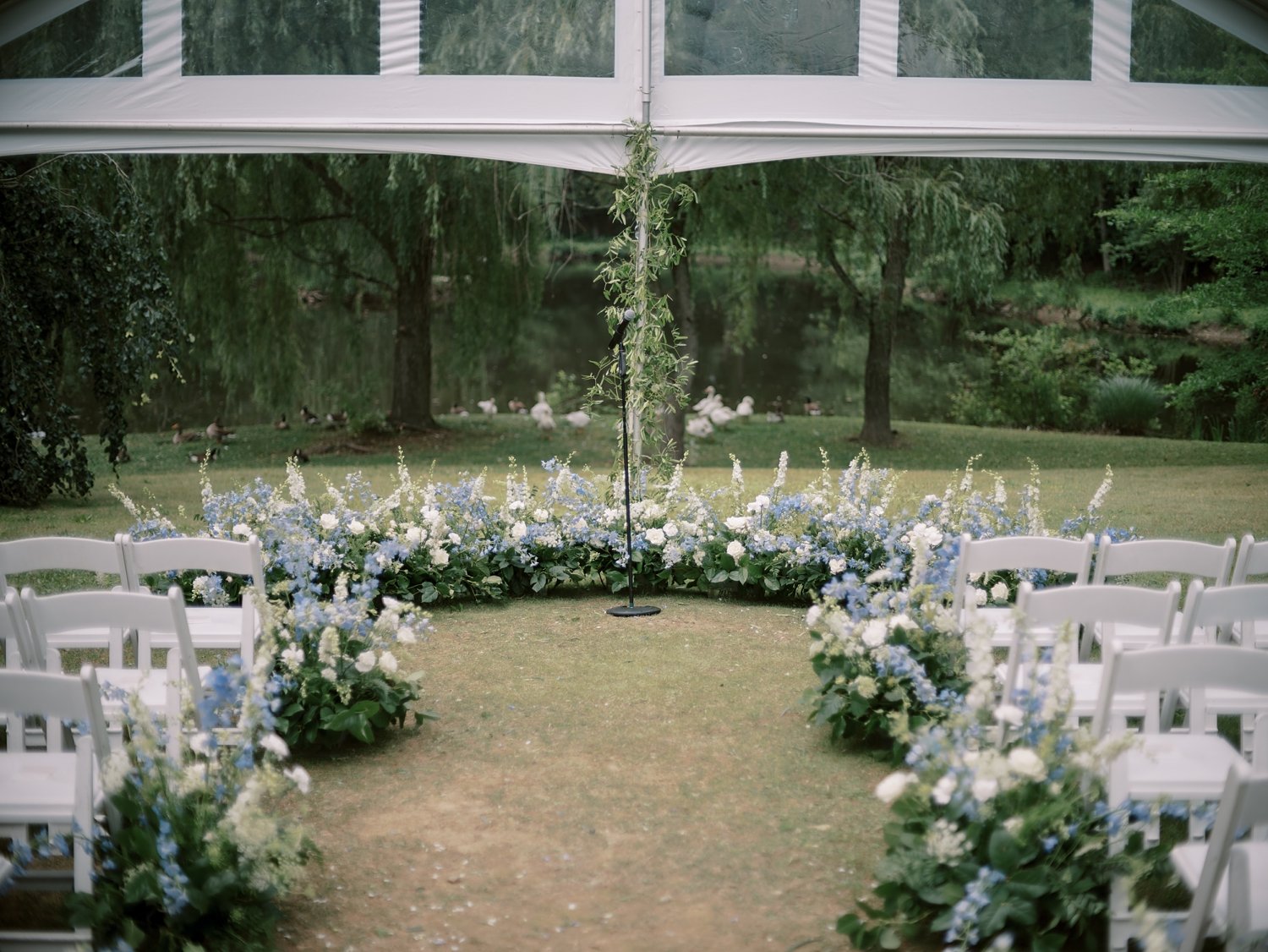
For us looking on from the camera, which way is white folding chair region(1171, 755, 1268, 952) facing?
facing away from the viewer and to the left of the viewer

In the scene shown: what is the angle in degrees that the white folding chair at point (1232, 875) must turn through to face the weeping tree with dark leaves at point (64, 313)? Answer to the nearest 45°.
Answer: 0° — it already faces it

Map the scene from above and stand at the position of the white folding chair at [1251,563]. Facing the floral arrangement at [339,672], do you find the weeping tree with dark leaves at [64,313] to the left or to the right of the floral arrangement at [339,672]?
right

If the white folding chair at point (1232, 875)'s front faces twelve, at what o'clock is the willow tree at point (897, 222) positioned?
The willow tree is roughly at 1 o'clock from the white folding chair.

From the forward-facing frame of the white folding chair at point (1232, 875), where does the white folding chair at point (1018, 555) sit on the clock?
the white folding chair at point (1018, 555) is roughly at 1 o'clock from the white folding chair at point (1232, 875).
